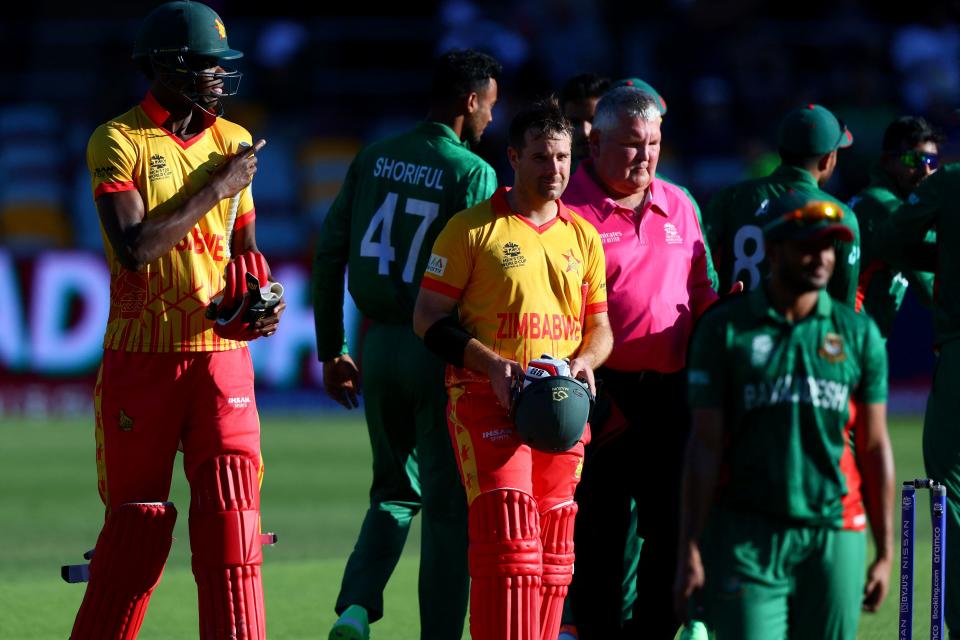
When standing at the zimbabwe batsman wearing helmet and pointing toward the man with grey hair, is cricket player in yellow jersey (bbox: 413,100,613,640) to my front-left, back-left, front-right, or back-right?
front-right

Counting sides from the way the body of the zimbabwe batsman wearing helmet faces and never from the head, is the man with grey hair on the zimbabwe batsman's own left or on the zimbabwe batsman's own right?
on the zimbabwe batsman's own left

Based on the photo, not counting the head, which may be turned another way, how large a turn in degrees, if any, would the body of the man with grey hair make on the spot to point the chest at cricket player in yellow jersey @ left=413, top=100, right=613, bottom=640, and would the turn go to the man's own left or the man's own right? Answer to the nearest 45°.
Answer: approximately 45° to the man's own right

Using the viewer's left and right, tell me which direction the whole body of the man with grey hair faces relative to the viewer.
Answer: facing the viewer

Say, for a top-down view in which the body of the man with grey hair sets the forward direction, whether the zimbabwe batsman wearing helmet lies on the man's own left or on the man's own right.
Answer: on the man's own right

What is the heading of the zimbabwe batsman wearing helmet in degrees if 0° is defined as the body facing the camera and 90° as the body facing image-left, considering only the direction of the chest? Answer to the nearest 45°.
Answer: approximately 315°

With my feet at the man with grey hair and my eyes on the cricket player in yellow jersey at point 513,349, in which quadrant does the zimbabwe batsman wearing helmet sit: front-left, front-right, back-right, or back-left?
front-right

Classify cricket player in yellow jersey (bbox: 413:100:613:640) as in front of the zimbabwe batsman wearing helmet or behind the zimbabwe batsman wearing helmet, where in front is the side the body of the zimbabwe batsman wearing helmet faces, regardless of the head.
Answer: in front

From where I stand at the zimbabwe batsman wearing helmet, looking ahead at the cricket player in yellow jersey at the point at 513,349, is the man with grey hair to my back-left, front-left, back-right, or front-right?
front-left

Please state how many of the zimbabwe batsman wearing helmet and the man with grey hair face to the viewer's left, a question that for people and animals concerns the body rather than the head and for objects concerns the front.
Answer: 0
